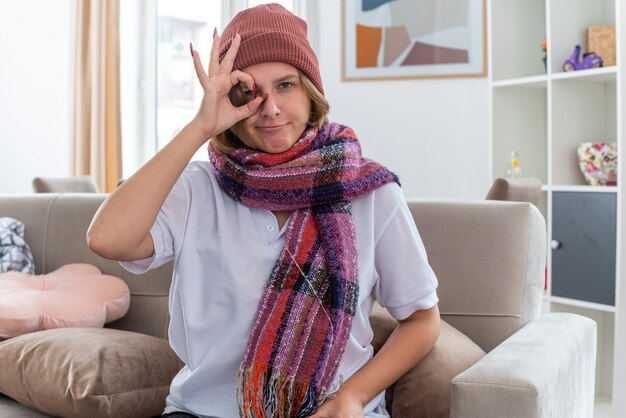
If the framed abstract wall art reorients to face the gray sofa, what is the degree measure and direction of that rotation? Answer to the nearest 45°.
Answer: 0° — it already faces it

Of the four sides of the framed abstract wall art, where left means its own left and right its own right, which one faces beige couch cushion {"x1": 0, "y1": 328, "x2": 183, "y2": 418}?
front

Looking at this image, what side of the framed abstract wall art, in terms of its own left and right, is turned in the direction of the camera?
front

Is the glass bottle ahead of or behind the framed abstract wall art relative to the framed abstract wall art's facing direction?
ahead

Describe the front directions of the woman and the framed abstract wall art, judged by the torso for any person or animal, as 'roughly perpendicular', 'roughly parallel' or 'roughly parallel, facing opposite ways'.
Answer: roughly parallel

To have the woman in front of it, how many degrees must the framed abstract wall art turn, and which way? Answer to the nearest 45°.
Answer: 0° — it already faces them

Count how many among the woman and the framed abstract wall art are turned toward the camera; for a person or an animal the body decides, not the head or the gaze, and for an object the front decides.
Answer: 2

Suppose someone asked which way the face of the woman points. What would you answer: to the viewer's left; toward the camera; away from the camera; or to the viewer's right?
toward the camera
